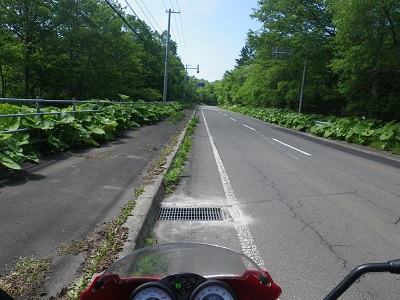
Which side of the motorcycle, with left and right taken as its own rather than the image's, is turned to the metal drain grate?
front

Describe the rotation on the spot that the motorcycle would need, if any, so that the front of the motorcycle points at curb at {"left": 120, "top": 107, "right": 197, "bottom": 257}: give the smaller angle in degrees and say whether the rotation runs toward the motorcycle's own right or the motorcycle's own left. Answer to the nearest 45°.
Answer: approximately 45° to the motorcycle's own left

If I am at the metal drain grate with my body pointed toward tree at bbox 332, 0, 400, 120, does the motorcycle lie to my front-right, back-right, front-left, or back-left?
back-right

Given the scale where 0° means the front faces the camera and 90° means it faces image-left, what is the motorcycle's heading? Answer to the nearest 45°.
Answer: approximately 180°

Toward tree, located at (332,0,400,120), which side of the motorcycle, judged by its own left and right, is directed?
front
